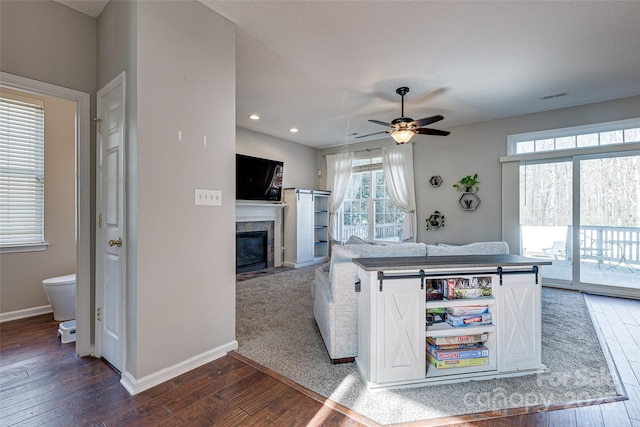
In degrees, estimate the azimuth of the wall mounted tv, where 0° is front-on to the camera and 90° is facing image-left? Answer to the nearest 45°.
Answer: approximately 315°

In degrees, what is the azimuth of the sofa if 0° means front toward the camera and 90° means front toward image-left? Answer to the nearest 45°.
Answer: approximately 180°

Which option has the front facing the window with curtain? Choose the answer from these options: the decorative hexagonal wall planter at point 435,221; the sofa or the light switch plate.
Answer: the sofa

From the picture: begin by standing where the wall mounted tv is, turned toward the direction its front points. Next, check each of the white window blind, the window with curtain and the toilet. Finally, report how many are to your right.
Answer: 2

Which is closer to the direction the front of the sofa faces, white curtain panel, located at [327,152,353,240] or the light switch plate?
the white curtain panel

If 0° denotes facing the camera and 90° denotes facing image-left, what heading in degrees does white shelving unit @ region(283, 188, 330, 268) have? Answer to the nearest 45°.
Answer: approximately 315°

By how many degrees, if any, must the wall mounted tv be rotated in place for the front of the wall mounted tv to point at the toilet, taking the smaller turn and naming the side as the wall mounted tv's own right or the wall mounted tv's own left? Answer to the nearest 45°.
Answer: approximately 90° to the wall mounted tv's own right

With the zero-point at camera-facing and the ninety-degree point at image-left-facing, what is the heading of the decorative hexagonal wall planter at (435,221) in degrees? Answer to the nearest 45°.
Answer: approximately 0°
